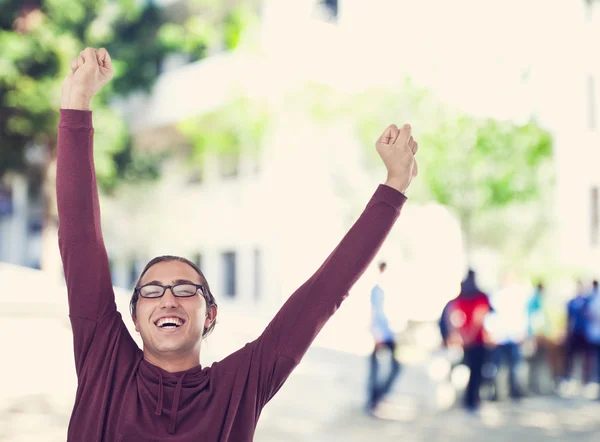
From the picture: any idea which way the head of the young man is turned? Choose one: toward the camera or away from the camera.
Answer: toward the camera

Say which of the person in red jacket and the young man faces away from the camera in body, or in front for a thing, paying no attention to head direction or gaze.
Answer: the person in red jacket

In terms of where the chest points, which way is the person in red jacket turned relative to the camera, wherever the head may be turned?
away from the camera

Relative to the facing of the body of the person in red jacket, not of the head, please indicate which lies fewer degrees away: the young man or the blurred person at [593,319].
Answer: the blurred person

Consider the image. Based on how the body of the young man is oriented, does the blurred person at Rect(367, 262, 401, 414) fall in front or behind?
behind

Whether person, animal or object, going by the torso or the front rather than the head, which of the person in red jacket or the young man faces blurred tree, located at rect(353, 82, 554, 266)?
the person in red jacket

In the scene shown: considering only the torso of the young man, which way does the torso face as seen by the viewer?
toward the camera

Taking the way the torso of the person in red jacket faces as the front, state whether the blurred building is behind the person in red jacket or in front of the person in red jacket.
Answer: in front

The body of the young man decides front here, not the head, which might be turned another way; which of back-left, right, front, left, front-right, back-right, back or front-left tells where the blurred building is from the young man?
back

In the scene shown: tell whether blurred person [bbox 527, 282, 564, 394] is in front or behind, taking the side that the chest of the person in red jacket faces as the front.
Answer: in front

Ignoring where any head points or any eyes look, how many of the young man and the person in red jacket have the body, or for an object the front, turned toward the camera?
1

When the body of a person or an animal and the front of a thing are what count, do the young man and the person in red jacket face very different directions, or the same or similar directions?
very different directions
